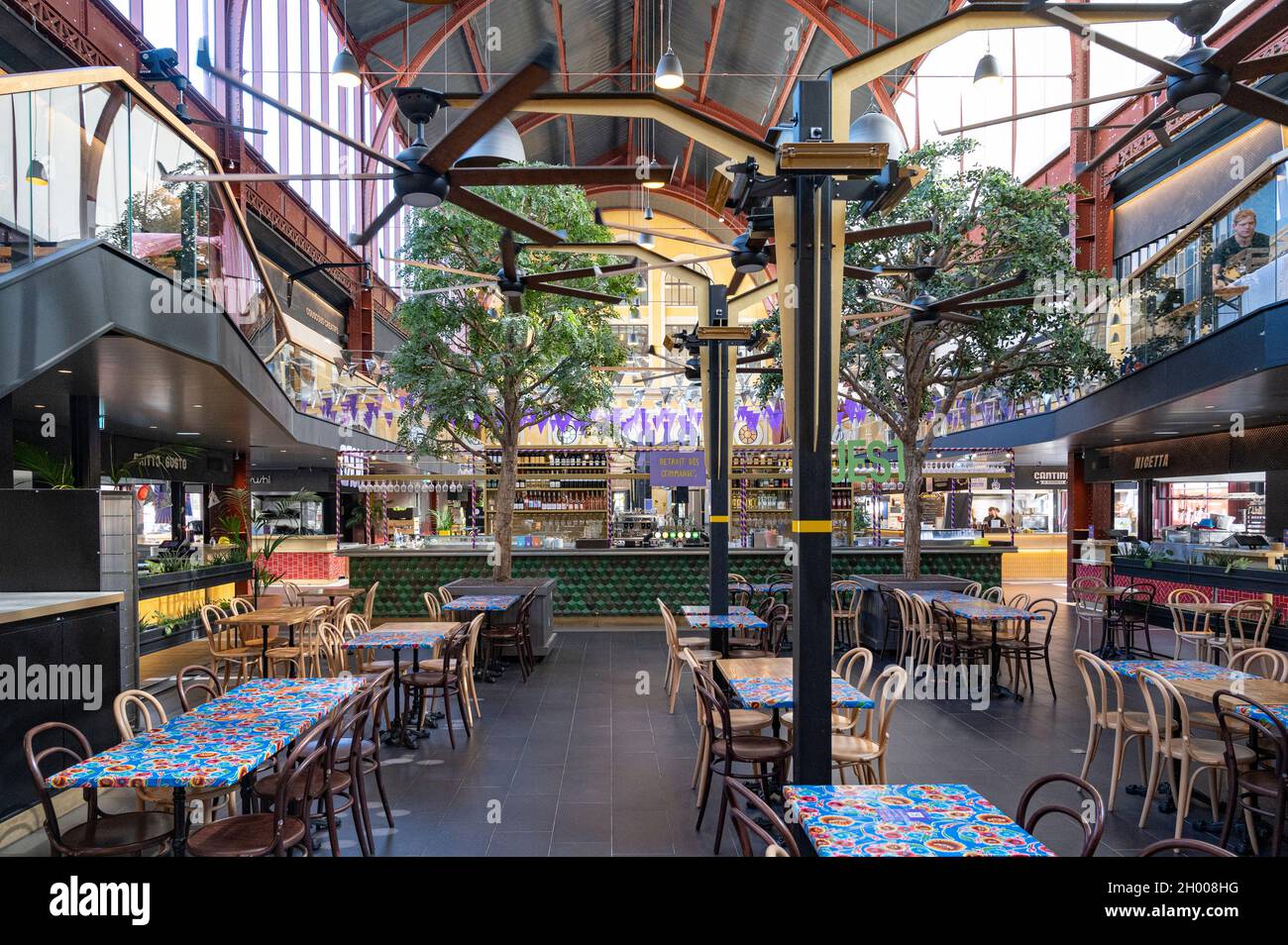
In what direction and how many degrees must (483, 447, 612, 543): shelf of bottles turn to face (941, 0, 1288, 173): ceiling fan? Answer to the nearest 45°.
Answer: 0° — it already faces it

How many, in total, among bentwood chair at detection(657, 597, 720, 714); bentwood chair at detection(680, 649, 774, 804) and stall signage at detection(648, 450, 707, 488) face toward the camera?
1

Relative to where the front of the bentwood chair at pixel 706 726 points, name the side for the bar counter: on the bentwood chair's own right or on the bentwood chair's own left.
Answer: on the bentwood chair's own left

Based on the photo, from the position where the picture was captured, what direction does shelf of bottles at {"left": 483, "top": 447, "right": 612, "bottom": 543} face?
facing the viewer

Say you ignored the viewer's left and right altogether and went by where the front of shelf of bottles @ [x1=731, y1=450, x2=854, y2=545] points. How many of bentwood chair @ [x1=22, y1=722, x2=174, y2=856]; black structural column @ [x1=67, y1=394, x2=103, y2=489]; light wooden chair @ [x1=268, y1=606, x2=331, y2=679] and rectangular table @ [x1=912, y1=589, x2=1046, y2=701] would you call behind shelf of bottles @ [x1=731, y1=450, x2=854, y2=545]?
0

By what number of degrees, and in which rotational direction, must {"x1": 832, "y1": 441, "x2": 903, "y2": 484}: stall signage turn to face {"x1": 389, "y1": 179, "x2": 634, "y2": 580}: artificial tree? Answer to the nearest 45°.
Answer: approximately 45° to its right

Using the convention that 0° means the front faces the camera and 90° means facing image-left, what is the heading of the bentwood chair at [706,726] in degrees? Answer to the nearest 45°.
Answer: approximately 270°

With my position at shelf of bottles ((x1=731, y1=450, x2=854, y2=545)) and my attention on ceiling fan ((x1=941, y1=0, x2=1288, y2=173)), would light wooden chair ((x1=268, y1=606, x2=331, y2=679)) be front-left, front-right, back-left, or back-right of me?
front-right

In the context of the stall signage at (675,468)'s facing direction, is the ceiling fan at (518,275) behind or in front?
in front

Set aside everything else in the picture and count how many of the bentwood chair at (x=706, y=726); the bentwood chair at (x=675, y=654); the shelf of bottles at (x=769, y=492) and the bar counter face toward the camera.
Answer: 2

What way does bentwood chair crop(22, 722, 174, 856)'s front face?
to the viewer's right

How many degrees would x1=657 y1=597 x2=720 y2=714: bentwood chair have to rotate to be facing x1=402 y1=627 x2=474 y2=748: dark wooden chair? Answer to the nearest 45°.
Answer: approximately 135° to its right

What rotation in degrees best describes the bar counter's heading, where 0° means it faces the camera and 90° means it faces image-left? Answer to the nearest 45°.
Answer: approximately 0°

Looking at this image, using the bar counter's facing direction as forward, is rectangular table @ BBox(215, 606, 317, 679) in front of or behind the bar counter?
in front
